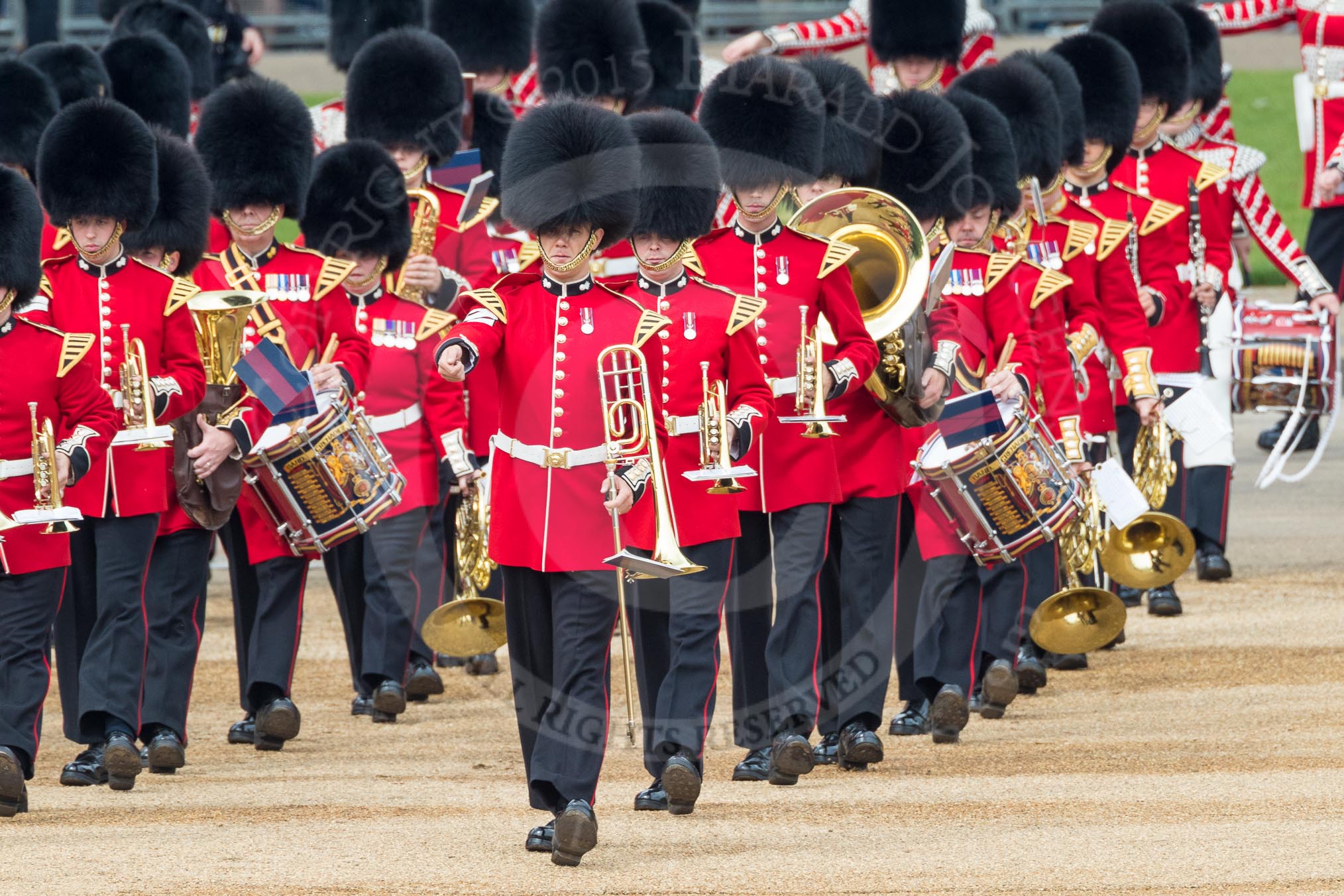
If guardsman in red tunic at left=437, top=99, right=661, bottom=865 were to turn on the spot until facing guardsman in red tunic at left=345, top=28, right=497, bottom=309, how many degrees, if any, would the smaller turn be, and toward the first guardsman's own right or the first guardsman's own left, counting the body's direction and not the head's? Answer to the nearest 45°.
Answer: approximately 180°

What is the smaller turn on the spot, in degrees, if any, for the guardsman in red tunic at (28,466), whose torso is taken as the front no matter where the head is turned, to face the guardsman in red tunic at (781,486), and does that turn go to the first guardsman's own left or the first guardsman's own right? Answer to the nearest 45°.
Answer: approximately 90° to the first guardsman's own left

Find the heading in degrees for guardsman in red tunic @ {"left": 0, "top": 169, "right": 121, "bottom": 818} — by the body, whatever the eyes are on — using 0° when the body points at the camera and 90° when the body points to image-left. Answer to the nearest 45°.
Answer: approximately 0°

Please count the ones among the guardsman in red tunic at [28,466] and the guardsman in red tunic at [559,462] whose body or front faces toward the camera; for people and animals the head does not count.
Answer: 2

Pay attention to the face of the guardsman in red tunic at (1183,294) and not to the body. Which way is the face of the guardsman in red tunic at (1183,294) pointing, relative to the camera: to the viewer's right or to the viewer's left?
to the viewer's left

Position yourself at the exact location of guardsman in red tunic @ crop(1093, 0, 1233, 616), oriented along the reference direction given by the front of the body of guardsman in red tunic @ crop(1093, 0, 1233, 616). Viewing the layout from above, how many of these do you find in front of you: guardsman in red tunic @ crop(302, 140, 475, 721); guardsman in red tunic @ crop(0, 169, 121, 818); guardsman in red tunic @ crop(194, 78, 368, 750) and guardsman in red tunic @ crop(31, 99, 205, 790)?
4

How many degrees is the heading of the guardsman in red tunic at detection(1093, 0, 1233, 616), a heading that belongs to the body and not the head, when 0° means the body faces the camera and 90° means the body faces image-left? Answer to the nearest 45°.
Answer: approximately 45°

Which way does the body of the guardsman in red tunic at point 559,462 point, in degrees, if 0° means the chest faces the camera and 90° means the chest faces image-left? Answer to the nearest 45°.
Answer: approximately 0°
